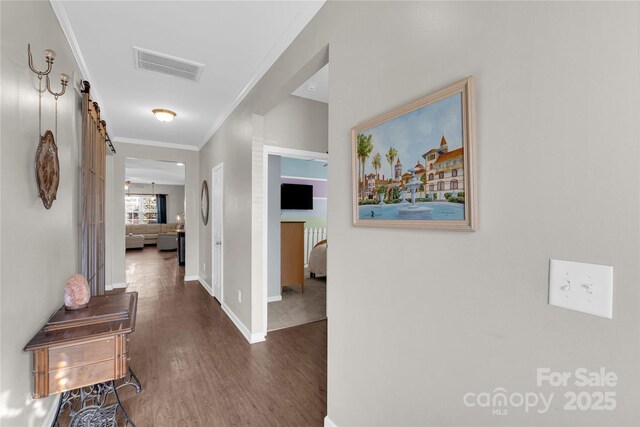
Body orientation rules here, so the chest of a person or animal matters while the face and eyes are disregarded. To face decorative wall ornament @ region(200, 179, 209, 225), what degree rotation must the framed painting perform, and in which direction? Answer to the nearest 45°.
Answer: approximately 90° to its right

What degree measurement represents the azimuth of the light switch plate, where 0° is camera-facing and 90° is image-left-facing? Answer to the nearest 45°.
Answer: approximately 45°

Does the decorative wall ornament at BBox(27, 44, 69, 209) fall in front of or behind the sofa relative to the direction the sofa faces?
in front

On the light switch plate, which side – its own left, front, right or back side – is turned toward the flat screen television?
right

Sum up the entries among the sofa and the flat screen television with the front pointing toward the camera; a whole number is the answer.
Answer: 2

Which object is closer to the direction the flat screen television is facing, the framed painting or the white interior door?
the framed painting

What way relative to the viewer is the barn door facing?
to the viewer's right

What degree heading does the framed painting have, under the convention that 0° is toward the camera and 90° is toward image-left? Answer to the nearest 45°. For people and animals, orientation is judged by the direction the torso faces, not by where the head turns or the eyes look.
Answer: approximately 45°

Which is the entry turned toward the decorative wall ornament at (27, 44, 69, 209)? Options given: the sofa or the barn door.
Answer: the sofa

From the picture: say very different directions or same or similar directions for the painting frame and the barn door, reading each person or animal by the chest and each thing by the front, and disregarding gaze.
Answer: very different directions

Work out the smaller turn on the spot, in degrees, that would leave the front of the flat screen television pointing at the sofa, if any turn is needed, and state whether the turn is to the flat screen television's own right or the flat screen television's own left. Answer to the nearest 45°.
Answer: approximately 135° to the flat screen television's own right
